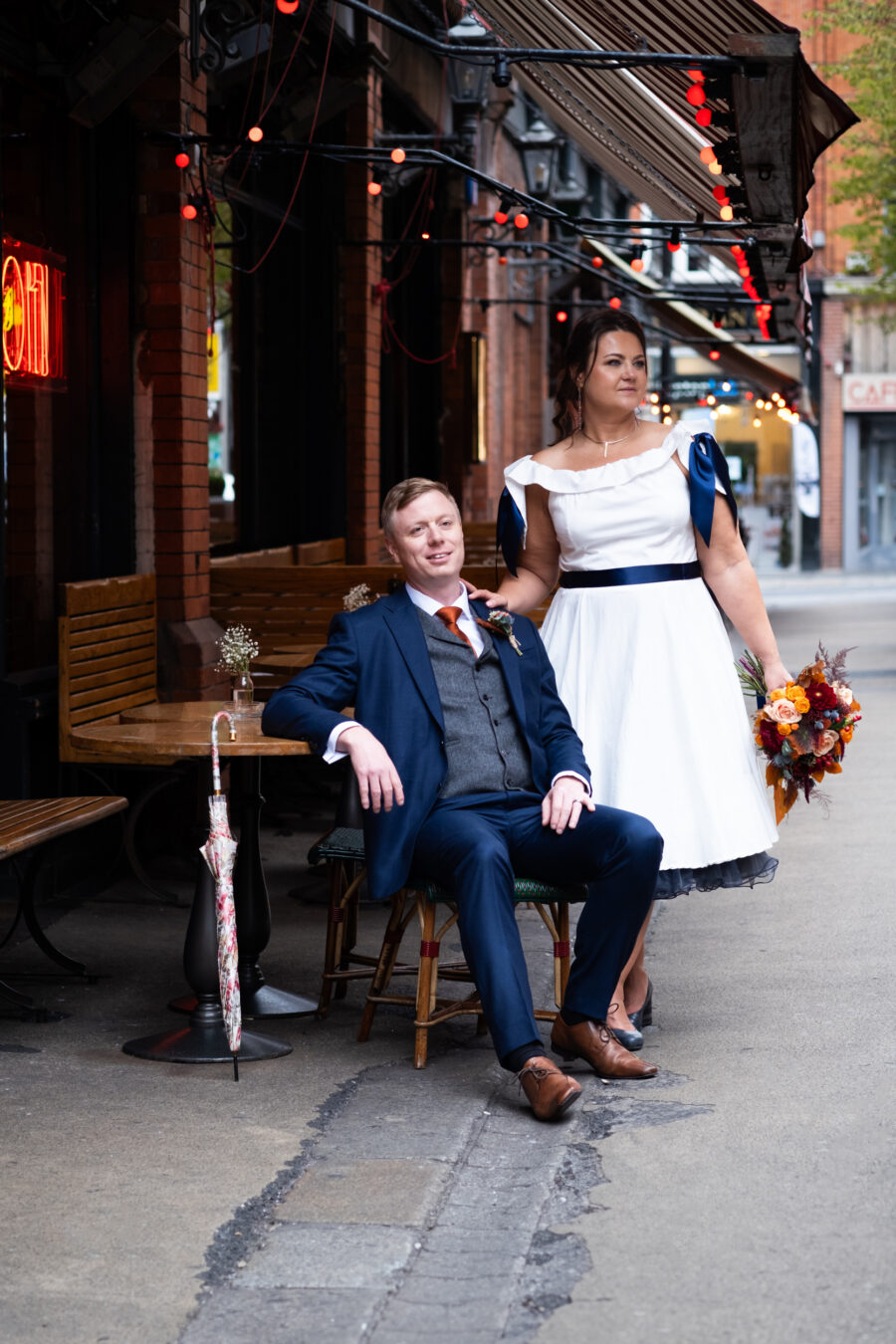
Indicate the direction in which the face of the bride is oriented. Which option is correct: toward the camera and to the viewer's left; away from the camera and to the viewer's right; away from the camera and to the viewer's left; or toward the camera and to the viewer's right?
toward the camera and to the viewer's right

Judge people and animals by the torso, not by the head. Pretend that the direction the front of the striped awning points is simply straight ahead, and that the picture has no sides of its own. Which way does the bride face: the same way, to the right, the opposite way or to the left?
to the right

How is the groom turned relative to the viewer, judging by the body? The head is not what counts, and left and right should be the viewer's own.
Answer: facing the viewer and to the right of the viewer

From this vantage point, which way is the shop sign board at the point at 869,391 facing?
toward the camera

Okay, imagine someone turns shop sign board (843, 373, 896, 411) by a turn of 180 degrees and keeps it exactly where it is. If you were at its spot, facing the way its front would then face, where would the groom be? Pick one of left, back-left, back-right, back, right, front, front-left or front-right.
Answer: back

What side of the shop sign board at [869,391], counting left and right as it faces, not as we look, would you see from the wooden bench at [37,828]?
front

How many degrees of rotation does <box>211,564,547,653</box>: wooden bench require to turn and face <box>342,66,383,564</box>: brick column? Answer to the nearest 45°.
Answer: approximately 180°

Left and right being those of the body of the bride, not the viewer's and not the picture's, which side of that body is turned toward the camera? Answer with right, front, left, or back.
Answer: front

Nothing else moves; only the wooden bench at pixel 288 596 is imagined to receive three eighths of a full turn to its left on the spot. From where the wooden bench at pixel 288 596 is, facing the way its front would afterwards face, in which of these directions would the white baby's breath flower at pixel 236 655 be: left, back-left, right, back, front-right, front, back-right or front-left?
back-right

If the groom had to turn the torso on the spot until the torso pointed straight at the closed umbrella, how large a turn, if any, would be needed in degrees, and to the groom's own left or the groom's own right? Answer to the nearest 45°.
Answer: approximately 135° to the groom's own right

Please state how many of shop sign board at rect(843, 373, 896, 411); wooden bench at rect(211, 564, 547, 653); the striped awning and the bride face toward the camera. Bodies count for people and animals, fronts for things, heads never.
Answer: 3

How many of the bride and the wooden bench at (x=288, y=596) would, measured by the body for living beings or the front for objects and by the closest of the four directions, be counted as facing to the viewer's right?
0

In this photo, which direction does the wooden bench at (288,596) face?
toward the camera

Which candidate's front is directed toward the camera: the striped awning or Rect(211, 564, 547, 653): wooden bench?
the wooden bench

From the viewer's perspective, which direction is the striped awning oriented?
to the viewer's right

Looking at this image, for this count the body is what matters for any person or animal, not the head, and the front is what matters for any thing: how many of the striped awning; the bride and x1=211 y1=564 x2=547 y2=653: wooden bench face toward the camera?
2
